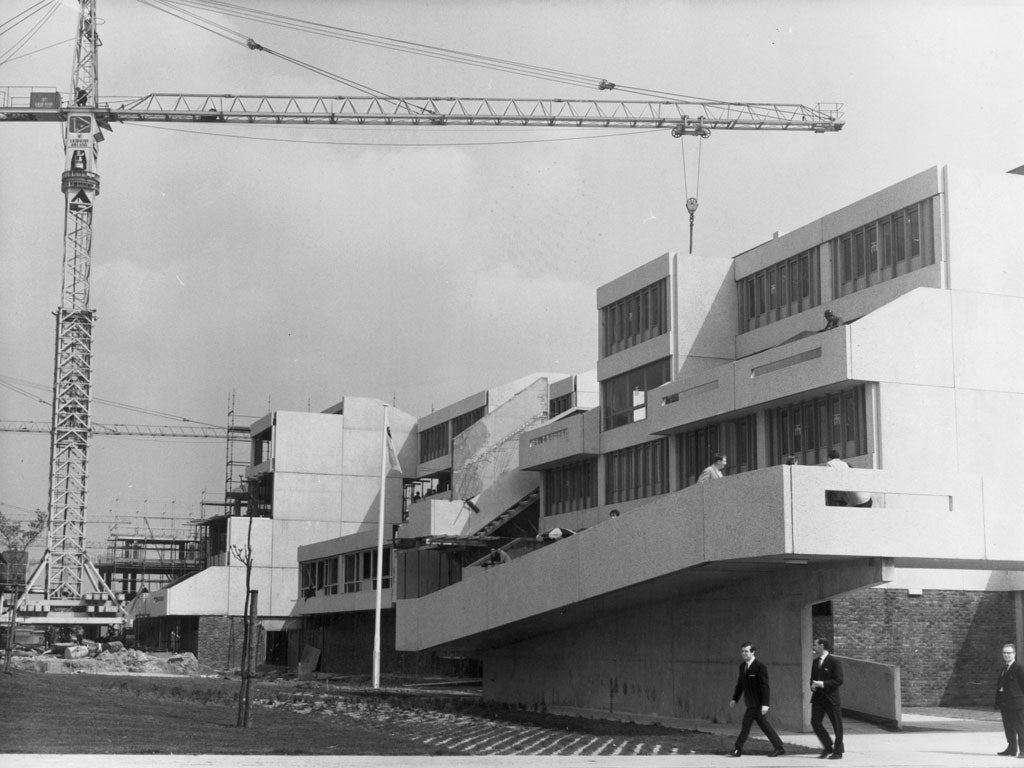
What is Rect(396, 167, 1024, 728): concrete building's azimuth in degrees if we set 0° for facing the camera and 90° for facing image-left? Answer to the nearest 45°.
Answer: approximately 45°

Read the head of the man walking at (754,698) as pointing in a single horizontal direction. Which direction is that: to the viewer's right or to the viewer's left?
to the viewer's left

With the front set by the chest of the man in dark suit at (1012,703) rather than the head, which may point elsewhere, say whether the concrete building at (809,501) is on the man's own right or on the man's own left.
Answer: on the man's own right

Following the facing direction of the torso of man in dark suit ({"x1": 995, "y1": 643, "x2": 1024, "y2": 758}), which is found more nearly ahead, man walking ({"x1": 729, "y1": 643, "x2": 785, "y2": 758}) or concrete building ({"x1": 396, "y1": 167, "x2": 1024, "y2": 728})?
the man walking

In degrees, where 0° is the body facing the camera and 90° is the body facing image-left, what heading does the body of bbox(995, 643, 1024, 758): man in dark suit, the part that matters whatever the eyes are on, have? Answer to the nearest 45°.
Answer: approximately 45°
